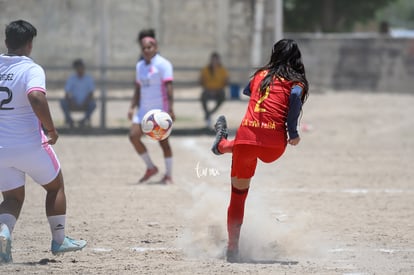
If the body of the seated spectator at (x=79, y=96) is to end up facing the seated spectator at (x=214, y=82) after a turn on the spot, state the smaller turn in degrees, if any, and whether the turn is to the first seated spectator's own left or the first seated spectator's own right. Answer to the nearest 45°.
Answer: approximately 90° to the first seated spectator's own left

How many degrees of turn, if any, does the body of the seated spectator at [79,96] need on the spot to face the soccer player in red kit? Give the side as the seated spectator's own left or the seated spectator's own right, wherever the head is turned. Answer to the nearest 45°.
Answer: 0° — they already face them

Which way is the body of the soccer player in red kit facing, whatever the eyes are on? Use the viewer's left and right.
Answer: facing away from the viewer and to the left of the viewer

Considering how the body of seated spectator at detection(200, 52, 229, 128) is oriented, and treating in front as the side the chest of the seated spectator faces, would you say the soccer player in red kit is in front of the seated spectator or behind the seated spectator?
in front

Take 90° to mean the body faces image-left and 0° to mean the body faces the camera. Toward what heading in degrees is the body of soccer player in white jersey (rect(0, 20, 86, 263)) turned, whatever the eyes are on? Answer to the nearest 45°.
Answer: approximately 225°

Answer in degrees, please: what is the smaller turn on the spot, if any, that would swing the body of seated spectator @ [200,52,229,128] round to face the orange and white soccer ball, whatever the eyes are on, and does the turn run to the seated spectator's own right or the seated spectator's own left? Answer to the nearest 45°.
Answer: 0° — they already face it

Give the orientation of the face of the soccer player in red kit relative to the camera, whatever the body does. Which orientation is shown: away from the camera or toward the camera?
away from the camera

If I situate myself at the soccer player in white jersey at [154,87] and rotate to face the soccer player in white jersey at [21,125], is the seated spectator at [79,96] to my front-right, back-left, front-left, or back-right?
back-right

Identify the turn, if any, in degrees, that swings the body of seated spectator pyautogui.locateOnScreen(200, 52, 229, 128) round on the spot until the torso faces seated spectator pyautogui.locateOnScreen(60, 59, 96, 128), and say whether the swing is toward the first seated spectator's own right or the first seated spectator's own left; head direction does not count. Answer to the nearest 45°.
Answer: approximately 90° to the first seated spectator's own right

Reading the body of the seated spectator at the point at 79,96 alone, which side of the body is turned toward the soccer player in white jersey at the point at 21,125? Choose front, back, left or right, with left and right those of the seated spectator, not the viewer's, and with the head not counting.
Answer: front

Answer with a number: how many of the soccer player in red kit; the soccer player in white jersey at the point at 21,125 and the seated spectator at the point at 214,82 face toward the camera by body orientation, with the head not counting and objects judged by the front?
1

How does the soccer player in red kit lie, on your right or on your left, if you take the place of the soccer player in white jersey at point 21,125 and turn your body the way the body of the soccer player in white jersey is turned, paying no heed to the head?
on your right
